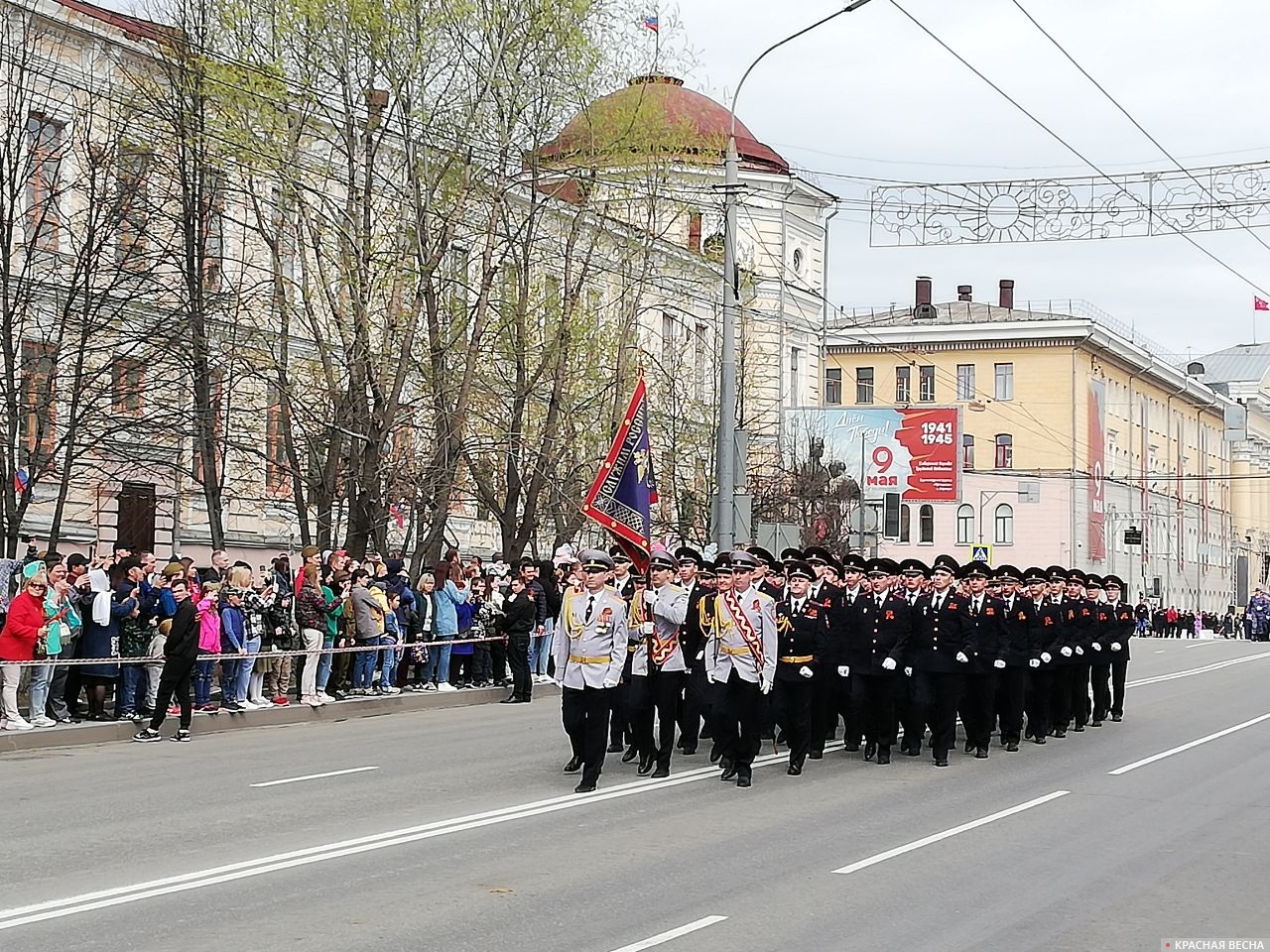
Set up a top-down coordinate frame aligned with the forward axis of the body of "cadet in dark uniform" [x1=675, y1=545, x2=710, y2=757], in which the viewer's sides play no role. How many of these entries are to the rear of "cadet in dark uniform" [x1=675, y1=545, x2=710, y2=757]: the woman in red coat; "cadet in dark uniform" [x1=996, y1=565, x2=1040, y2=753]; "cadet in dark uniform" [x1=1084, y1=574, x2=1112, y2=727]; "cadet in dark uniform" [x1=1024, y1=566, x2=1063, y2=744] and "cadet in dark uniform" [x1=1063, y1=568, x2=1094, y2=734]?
4

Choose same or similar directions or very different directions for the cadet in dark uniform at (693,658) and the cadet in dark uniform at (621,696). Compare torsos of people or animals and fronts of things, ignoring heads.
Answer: same or similar directions

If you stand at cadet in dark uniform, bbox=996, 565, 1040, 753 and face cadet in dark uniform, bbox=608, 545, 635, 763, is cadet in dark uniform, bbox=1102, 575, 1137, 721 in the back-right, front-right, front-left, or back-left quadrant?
back-right

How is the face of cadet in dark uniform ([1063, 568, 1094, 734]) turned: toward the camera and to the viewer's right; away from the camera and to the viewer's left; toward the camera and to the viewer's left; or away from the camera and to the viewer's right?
toward the camera and to the viewer's left

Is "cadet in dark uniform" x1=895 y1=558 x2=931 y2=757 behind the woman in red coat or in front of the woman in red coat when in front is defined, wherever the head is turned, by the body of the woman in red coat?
in front

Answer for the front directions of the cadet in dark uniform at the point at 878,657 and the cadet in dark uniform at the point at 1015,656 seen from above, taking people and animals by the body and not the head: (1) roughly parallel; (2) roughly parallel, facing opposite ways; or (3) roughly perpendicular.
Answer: roughly parallel

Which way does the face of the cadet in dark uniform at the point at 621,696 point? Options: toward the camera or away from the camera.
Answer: toward the camera

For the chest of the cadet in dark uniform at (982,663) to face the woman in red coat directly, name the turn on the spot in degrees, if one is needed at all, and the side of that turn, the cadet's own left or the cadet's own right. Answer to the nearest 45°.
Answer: approximately 45° to the cadet's own right

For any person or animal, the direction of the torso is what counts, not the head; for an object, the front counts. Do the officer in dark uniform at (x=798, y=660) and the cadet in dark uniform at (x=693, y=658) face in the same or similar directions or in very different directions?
same or similar directions

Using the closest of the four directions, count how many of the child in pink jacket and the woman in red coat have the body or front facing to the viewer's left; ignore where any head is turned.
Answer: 0

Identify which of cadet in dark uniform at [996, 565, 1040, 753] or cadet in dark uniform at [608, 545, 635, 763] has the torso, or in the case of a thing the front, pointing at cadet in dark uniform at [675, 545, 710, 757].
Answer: cadet in dark uniform at [996, 565, 1040, 753]

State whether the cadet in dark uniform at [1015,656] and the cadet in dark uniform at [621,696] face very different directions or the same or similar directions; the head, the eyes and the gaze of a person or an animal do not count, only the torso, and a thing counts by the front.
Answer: same or similar directions

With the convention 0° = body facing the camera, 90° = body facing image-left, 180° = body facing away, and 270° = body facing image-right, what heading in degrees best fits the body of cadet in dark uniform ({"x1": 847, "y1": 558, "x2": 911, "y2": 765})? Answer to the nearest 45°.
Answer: approximately 45°

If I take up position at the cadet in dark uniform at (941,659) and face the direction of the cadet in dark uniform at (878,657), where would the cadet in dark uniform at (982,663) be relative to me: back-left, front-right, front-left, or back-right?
back-right

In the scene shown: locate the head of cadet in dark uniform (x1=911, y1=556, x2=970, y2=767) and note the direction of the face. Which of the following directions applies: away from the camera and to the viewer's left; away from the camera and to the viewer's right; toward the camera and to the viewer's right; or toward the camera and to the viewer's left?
toward the camera and to the viewer's left

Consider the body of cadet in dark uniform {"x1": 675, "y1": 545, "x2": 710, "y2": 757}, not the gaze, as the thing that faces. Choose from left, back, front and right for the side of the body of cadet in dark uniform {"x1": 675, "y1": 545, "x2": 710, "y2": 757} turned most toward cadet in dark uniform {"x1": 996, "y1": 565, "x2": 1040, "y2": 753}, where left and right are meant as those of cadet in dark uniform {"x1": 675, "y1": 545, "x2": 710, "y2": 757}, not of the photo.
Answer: back

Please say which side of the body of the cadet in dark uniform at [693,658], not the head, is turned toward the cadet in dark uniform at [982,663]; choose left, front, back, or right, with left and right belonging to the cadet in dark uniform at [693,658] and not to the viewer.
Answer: back

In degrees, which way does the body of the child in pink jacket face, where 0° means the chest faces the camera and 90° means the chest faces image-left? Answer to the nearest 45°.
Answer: approximately 315°

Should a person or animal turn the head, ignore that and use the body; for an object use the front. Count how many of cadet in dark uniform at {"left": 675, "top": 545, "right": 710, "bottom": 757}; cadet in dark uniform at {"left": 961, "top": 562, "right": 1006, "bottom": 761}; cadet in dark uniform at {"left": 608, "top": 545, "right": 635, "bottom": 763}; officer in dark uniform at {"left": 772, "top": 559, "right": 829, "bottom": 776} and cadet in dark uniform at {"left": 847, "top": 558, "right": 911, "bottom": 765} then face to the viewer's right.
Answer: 0

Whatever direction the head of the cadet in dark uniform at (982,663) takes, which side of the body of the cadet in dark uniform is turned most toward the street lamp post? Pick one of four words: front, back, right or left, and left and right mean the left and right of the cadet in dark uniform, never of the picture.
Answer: right

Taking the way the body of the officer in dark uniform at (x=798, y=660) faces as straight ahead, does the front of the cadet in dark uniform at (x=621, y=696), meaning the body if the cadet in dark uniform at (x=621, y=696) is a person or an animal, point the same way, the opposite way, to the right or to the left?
the same way

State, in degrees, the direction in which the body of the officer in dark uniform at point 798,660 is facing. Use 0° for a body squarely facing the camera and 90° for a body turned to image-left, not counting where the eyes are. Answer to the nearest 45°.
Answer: approximately 45°

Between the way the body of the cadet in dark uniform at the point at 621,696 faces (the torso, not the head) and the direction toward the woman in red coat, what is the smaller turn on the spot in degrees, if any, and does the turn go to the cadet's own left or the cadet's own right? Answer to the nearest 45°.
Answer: approximately 45° to the cadet's own right
